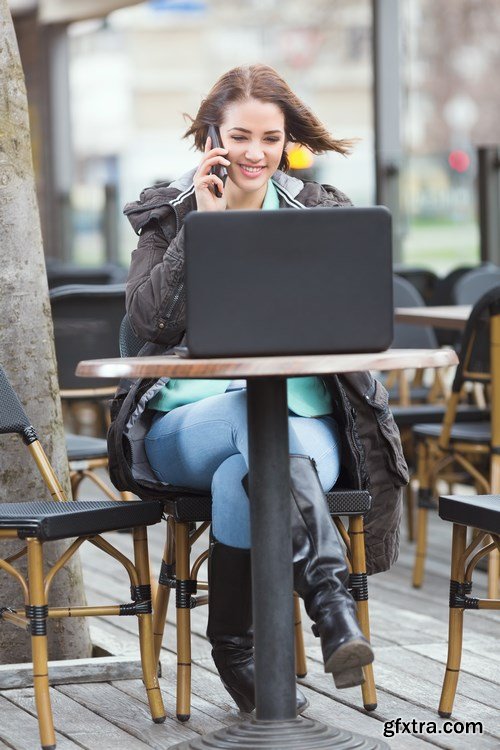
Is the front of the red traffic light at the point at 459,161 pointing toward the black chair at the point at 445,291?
yes

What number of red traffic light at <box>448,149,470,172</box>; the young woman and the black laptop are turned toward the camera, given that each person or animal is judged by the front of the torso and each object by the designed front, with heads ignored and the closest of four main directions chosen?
2

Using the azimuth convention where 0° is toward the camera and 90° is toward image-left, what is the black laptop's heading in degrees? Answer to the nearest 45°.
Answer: approximately 180°

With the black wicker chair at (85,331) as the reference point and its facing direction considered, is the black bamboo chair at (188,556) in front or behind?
behind

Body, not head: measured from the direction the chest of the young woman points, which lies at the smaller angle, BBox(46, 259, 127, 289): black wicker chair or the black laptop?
the black laptop

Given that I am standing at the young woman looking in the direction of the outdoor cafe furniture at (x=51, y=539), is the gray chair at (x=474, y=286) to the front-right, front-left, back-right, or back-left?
back-right

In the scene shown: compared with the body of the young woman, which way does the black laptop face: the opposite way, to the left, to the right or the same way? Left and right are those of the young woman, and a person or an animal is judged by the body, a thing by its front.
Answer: the opposite way

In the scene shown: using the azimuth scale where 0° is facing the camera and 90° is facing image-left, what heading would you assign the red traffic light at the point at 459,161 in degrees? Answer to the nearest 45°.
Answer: approximately 0°

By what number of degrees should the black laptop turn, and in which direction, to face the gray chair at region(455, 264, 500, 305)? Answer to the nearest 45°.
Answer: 0° — it already faces it

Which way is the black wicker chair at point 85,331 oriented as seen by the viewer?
away from the camera
